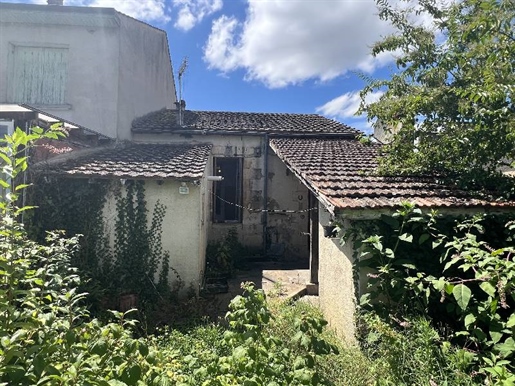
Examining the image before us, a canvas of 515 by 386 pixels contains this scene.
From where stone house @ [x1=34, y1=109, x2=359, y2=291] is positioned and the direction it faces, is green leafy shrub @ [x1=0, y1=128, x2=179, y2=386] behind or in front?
in front

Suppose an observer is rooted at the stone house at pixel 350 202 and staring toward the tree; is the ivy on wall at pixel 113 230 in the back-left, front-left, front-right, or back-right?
back-left

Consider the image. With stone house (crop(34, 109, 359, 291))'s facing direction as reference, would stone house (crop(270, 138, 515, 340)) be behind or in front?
in front

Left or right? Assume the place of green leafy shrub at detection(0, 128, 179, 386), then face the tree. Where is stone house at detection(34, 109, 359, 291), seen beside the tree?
left

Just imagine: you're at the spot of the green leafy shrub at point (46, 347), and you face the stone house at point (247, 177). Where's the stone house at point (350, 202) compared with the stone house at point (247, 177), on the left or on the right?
right

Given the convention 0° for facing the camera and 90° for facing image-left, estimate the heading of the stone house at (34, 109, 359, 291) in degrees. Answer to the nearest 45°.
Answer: approximately 0°

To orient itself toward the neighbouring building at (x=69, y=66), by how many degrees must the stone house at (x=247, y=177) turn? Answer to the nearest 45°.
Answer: approximately 90° to its right

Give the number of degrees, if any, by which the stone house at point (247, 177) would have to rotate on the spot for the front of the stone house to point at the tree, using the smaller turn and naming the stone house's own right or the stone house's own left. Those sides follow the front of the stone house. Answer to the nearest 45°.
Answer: approximately 45° to the stone house's own left
